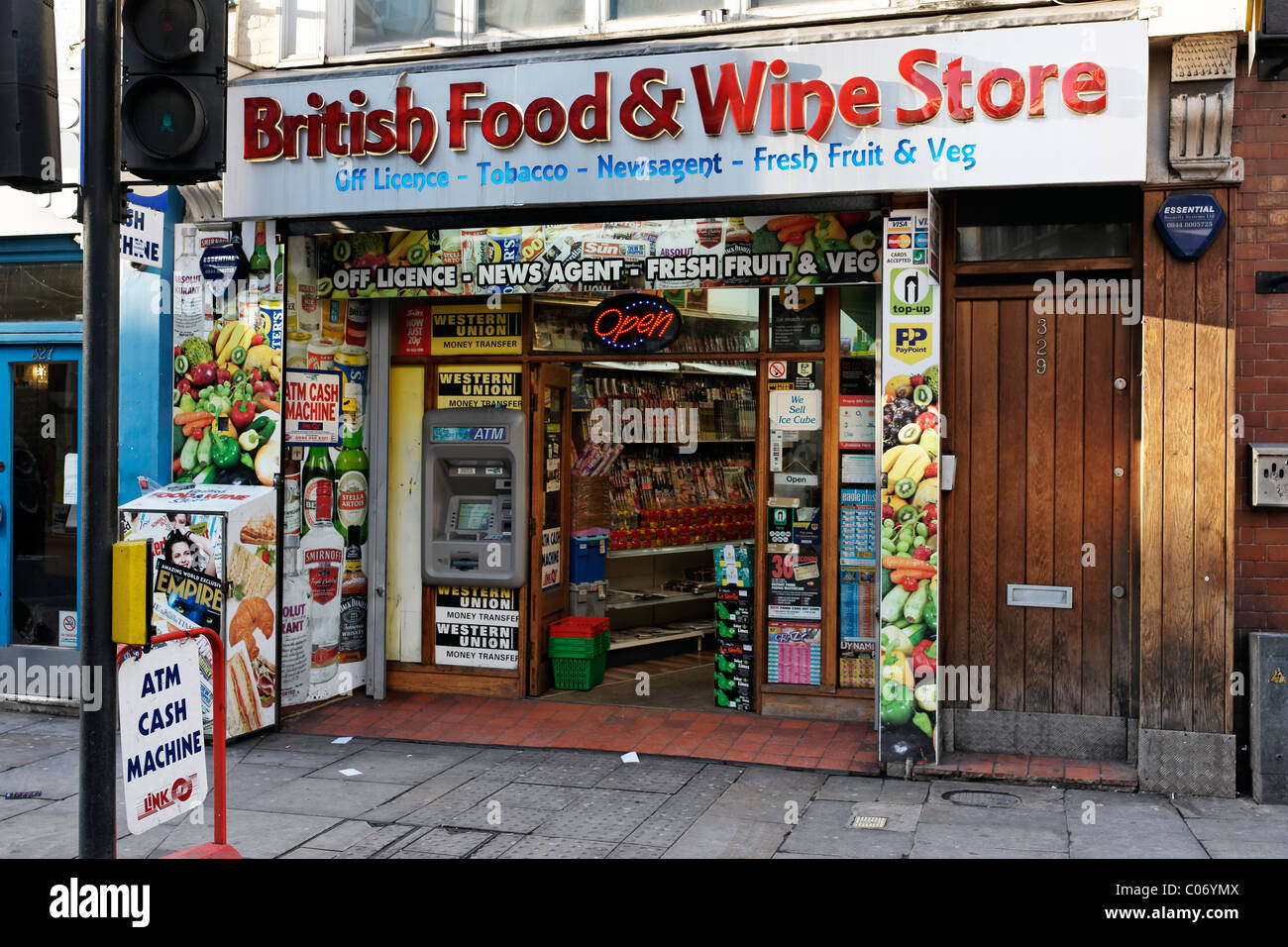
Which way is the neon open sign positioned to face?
toward the camera

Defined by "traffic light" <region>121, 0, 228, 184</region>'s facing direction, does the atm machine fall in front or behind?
behind

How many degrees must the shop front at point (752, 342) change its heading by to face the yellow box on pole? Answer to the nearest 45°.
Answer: approximately 45° to its right

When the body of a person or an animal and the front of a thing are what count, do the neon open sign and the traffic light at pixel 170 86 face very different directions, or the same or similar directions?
same or similar directions

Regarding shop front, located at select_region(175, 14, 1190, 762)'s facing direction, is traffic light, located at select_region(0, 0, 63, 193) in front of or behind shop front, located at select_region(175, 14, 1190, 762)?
in front

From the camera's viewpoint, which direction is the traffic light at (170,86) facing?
toward the camera

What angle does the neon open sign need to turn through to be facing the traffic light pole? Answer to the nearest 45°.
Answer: approximately 45° to its right

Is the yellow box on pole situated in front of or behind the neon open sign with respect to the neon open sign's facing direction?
in front

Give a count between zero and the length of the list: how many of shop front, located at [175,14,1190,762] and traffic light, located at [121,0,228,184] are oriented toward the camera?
2

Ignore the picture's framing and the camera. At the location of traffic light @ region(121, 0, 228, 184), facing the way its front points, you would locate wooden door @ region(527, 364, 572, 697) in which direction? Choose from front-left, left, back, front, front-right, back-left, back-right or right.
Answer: back-left
